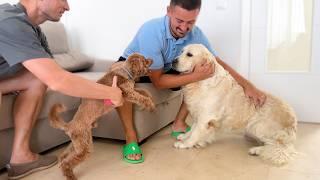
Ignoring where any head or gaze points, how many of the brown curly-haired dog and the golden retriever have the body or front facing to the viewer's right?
1

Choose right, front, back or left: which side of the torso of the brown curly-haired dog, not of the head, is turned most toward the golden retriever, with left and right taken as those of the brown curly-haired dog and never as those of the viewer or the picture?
front

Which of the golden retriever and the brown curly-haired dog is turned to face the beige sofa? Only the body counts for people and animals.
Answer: the golden retriever

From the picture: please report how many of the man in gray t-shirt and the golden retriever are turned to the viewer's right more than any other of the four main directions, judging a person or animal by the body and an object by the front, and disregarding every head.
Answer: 1

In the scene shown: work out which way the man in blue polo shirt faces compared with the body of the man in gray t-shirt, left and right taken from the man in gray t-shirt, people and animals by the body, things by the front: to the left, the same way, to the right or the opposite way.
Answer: to the right

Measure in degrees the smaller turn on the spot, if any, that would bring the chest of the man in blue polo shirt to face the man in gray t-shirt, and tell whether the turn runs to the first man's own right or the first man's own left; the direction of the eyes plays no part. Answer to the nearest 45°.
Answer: approximately 90° to the first man's own right

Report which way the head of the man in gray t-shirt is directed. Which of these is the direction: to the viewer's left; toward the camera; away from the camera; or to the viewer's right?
to the viewer's right

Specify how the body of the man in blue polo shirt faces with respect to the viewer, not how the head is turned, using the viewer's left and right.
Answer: facing the viewer and to the right of the viewer

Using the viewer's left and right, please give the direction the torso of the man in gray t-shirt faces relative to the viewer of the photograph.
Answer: facing to the right of the viewer

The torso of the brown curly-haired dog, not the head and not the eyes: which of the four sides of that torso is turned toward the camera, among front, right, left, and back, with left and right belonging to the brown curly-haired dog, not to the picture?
right

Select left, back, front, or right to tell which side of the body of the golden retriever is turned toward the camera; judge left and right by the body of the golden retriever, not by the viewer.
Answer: left

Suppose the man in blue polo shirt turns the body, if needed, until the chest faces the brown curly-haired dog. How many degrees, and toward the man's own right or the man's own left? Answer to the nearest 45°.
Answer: approximately 90° to the man's own right
